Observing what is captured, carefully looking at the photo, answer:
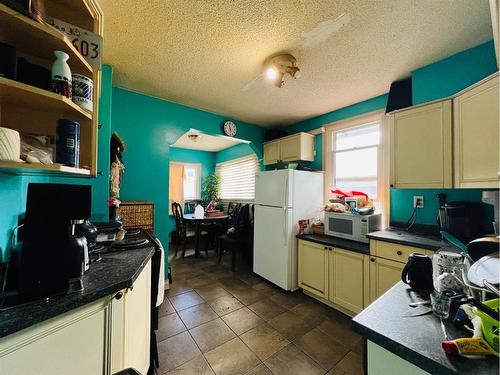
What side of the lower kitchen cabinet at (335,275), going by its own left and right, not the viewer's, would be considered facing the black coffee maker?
front

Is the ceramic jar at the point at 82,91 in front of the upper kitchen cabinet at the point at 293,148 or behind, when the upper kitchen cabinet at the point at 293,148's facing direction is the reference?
in front

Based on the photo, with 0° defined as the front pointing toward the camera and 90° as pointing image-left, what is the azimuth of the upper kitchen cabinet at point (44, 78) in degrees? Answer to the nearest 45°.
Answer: approximately 315°

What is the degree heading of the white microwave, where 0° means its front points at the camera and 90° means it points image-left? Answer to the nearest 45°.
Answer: approximately 45°

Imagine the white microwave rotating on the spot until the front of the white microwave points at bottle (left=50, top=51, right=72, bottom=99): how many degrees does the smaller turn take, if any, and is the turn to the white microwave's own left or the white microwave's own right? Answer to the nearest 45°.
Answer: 0° — it already faces it

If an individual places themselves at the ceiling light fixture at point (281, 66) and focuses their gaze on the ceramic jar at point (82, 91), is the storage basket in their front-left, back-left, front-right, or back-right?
front-right

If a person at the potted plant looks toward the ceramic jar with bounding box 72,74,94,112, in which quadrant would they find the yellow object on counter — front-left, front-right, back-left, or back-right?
front-left

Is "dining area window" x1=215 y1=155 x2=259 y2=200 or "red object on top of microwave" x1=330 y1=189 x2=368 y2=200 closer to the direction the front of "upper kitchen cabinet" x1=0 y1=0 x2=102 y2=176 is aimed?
the red object on top of microwave

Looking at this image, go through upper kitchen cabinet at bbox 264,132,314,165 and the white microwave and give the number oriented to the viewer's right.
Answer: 0

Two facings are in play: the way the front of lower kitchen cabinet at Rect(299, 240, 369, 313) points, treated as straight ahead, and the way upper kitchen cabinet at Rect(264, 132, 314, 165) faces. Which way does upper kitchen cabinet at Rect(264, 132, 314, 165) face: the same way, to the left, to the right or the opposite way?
the same way

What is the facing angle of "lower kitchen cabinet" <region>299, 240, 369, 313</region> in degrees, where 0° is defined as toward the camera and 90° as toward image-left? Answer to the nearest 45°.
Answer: approximately 45°

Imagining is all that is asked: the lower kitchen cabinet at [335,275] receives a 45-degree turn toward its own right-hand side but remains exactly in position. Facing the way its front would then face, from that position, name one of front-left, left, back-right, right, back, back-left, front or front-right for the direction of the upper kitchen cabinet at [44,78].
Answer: front-left

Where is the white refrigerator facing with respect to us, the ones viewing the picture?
facing the viewer and to the left of the viewer

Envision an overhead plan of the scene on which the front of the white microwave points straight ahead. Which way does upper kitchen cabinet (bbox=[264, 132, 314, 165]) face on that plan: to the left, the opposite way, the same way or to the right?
the same way

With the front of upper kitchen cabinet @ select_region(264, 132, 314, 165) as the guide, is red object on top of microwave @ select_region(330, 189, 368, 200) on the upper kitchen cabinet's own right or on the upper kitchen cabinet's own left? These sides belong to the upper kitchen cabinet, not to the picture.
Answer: on the upper kitchen cabinet's own left

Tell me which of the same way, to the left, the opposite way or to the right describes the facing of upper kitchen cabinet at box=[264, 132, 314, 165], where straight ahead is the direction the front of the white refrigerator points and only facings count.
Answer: the same way
